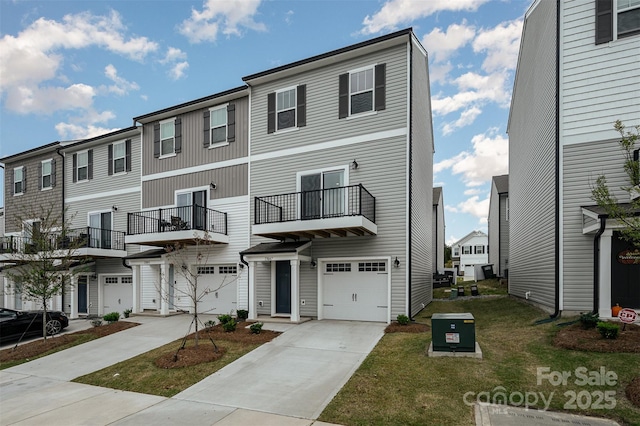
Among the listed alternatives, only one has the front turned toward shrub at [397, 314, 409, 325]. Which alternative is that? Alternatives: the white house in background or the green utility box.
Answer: the white house in background

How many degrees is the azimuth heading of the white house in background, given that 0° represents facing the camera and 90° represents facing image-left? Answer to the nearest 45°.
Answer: approximately 0°

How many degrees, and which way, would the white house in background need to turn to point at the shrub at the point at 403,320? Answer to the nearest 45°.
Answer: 0° — it already faces it

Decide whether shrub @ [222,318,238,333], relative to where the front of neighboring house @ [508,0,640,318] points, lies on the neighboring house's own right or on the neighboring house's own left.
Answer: on the neighboring house's own right
